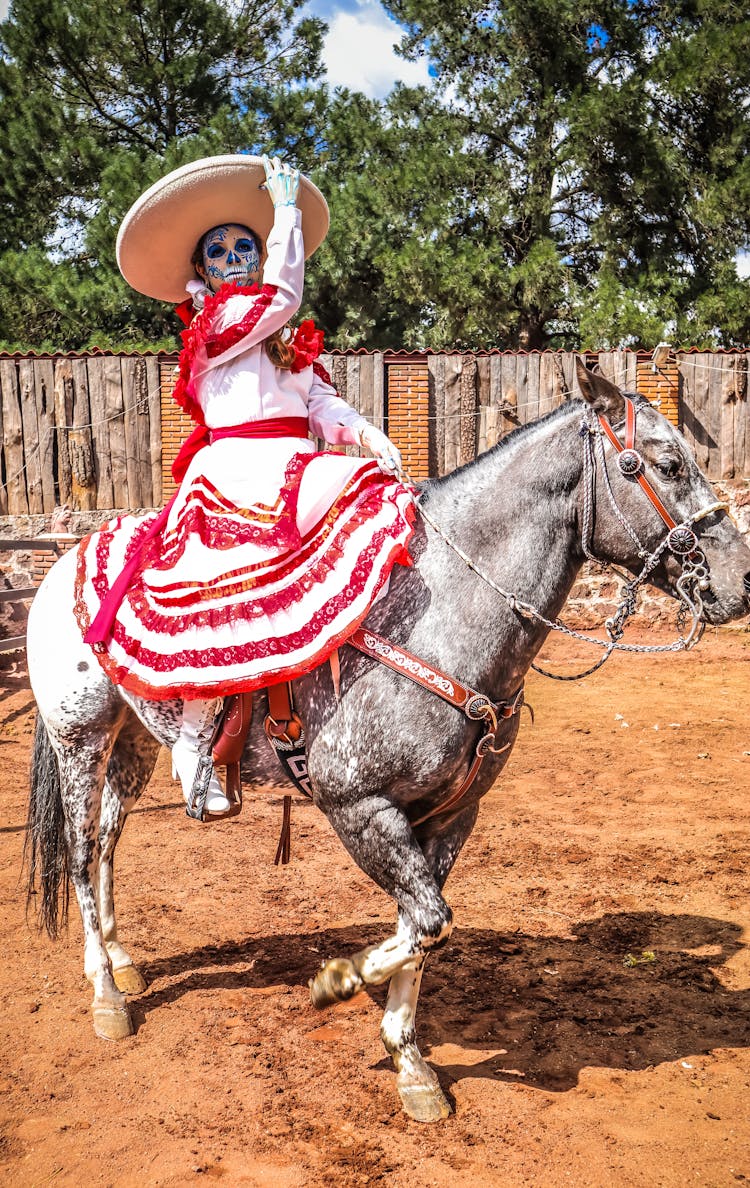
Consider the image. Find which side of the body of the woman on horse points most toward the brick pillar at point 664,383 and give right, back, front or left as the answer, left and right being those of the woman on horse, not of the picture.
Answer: left

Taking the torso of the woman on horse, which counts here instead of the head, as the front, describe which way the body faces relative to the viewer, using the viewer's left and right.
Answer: facing the viewer and to the right of the viewer

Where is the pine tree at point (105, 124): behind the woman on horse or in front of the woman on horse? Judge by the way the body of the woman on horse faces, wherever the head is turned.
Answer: behind

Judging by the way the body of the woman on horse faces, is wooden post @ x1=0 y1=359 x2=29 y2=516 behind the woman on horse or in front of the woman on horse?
behind

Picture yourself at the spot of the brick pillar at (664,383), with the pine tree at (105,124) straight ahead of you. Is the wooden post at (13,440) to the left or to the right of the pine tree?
left

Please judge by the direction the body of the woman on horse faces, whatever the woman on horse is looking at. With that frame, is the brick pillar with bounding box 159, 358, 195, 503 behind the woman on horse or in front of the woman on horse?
behind

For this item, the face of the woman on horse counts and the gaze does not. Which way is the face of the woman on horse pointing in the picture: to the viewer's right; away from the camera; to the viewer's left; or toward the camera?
toward the camera
